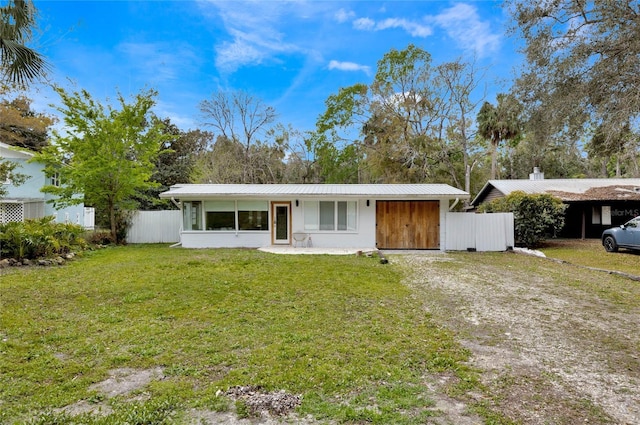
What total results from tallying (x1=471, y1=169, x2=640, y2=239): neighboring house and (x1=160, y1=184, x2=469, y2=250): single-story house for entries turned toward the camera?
2

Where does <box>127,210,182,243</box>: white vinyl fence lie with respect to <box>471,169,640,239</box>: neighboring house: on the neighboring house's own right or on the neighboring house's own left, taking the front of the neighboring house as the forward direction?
on the neighboring house's own right

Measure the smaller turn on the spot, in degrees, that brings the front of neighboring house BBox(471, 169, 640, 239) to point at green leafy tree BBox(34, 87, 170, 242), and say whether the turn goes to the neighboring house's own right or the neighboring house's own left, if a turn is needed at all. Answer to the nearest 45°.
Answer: approximately 45° to the neighboring house's own right

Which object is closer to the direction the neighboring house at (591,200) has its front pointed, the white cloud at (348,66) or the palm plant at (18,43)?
the palm plant

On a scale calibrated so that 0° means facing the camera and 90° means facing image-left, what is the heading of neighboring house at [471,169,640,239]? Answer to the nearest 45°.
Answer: approximately 0°

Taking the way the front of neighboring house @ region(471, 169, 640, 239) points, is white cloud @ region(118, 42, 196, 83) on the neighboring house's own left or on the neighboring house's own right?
on the neighboring house's own right

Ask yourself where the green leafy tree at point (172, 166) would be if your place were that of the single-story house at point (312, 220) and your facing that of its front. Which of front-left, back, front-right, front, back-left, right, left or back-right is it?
back-right

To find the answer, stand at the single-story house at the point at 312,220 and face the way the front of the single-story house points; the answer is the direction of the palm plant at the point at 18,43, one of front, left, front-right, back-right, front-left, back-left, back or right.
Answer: front-right

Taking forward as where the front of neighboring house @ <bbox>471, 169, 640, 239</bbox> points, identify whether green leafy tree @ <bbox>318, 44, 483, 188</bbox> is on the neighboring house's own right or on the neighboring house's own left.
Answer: on the neighboring house's own right

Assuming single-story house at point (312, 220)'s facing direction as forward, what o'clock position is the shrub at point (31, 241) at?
The shrub is roughly at 2 o'clock from the single-story house.

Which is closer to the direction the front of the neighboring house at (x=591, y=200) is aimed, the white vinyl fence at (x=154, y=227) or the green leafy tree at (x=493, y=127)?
the white vinyl fence
